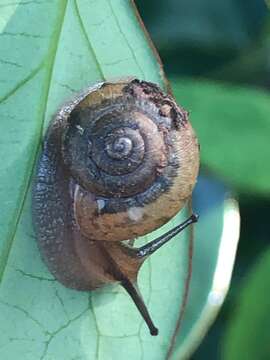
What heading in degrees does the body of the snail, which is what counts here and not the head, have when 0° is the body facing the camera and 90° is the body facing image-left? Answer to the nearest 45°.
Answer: approximately 315°
